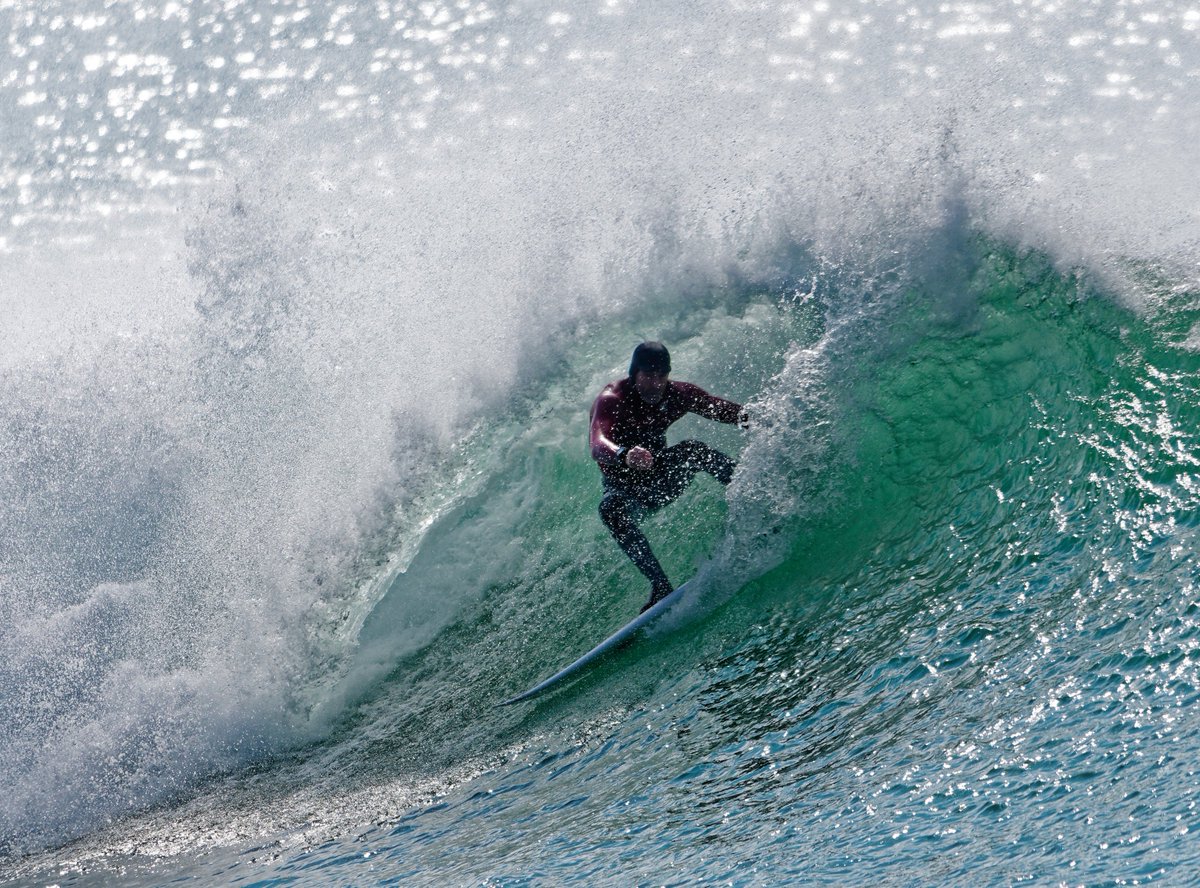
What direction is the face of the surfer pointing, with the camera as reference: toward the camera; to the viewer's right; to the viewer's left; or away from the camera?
toward the camera
